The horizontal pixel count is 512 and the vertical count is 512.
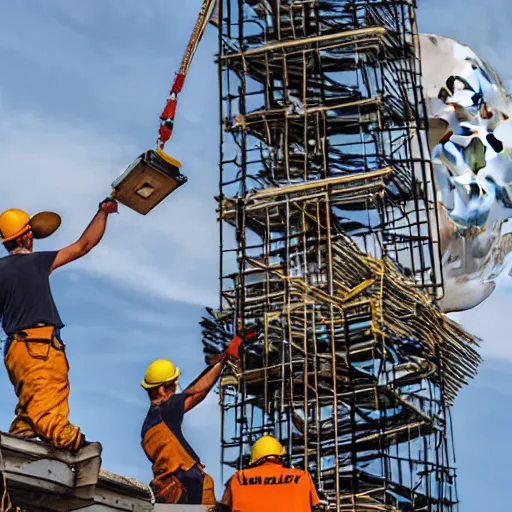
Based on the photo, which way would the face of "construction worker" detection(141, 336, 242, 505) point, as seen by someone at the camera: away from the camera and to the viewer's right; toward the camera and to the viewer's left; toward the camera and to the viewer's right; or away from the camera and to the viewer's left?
away from the camera and to the viewer's right

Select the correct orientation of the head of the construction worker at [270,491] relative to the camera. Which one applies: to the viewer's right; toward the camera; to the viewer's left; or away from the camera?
away from the camera

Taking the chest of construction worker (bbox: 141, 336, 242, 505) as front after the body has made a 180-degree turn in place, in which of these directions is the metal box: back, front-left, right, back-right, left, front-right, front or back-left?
front-left

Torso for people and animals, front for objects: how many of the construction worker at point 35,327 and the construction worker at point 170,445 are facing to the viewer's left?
0

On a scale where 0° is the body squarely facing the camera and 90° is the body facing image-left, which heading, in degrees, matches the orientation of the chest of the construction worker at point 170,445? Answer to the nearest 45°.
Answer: approximately 225°

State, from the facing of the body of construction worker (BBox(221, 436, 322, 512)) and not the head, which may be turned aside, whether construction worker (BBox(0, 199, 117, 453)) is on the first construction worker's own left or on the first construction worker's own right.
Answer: on the first construction worker's own left

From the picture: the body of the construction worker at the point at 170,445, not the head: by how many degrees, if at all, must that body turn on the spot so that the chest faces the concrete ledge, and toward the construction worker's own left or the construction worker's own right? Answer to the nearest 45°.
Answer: approximately 135° to the construction worker's own right

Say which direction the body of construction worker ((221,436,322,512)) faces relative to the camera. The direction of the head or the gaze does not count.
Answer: away from the camera

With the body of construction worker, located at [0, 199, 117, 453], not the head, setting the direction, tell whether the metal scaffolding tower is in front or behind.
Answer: in front

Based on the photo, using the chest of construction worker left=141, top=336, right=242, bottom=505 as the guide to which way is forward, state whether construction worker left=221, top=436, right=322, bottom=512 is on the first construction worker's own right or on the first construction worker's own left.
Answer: on the first construction worker's own right

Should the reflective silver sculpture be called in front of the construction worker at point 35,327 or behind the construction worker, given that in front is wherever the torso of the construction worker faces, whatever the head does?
in front
